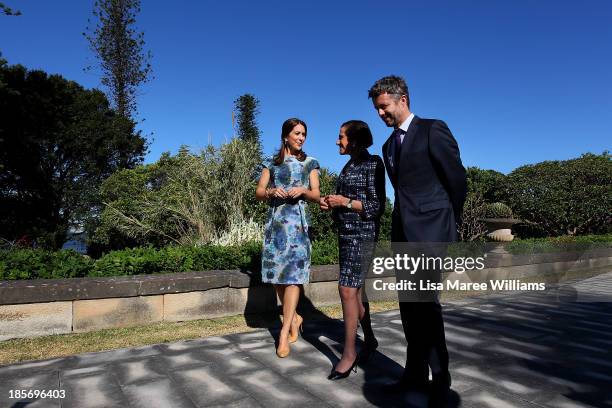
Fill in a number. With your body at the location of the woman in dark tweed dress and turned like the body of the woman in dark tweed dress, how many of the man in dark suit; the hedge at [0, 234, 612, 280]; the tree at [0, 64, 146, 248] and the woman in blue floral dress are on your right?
3

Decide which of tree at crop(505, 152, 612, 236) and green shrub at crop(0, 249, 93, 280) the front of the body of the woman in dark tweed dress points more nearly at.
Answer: the green shrub

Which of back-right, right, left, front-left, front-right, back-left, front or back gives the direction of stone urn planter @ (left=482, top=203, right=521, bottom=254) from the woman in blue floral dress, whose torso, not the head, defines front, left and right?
back-left

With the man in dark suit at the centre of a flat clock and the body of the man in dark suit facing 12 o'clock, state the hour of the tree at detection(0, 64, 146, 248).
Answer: The tree is roughly at 3 o'clock from the man in dark suit.

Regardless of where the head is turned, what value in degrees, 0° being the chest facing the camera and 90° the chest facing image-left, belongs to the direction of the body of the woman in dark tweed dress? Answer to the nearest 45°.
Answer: approximately 45°

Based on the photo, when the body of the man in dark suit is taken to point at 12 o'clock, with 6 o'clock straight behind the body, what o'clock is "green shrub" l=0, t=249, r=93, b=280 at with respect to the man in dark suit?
The green shrub is roughly at 2 o'clock from the man in dark suit.

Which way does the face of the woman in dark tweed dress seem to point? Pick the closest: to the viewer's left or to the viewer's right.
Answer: to the viewer's left

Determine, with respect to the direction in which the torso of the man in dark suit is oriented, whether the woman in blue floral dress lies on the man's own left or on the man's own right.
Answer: on the man's own right

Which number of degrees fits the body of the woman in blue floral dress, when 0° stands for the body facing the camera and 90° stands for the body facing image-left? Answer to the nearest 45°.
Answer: approximately 0°

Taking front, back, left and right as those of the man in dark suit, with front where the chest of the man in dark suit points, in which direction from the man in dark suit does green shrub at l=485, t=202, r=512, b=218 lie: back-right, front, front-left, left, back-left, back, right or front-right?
back-right

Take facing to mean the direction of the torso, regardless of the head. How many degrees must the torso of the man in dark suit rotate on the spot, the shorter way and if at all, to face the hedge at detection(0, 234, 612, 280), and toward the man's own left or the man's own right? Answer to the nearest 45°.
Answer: approximately 90° to the man's own right

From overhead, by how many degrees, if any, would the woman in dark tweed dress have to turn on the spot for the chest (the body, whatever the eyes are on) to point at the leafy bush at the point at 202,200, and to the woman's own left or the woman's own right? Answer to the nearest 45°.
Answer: approximately 90° to the woman's own right

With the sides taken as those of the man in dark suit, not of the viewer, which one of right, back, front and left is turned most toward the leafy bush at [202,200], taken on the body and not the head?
right

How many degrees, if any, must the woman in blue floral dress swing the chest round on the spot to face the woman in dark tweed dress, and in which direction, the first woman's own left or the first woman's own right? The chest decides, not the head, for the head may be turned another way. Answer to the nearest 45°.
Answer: approximately 45° to the first woman's own left

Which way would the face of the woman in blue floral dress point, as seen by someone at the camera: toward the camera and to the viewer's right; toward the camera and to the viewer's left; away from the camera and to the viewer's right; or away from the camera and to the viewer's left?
toward the camera and to the viewer's right
